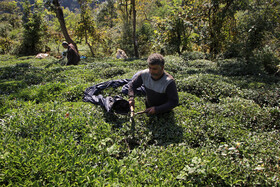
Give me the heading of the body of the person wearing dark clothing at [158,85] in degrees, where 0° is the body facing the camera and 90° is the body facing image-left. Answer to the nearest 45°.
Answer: approximately 45°

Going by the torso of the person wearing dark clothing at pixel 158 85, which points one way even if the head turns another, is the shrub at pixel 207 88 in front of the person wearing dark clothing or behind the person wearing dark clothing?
behind

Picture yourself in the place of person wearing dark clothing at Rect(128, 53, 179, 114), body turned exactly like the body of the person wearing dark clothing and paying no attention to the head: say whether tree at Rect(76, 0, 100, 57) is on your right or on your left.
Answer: on your right

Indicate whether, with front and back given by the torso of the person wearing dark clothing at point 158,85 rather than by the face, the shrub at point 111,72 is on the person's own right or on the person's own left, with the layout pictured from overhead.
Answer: on the person's own right

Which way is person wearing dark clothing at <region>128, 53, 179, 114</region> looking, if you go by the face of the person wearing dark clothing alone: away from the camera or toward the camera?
toward the camera

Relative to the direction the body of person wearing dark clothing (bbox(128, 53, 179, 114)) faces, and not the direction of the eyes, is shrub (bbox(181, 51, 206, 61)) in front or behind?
behind

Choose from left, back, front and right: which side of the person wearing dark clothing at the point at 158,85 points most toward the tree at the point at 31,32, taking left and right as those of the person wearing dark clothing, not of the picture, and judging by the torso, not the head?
right
